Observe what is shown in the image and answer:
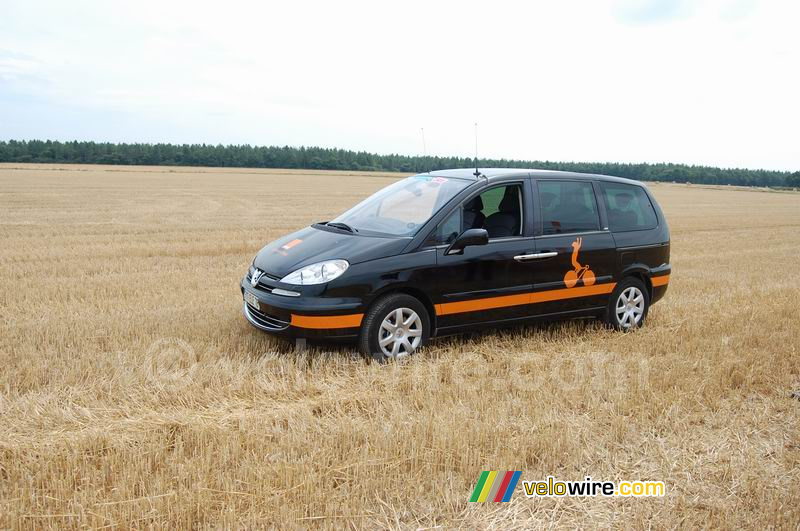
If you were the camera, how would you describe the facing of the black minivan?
facing the viewer and to the left of the viewer
